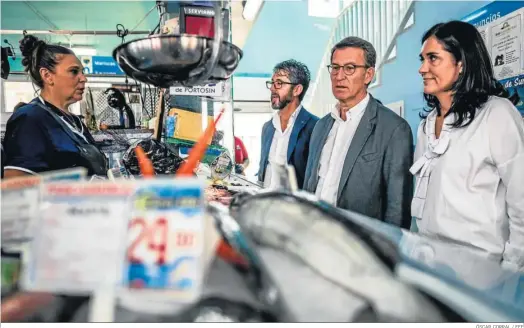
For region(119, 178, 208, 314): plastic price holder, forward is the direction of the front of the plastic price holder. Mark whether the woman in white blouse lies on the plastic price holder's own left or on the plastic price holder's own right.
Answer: on the plastic price holder's own left

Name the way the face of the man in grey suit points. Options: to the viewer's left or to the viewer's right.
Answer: to the viewer's left

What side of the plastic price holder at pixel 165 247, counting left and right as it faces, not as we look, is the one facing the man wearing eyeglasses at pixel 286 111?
back

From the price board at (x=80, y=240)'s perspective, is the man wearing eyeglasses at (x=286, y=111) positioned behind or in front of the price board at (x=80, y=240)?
behind

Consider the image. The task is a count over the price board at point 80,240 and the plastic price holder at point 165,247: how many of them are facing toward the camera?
2

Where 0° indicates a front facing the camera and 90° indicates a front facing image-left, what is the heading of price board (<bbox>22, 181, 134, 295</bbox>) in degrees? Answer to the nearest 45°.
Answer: approximately 0°
